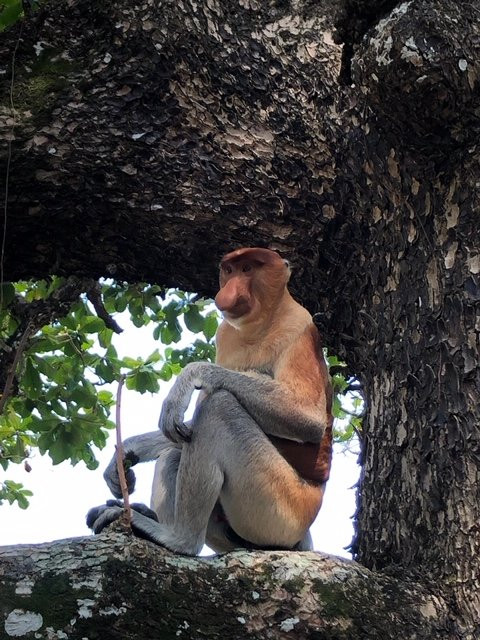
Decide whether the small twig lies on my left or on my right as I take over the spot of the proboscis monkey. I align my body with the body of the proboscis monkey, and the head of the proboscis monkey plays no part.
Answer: on my right

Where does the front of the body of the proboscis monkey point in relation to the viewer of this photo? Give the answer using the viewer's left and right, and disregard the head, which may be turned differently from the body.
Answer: facing the viewer and to the left of the viewer
